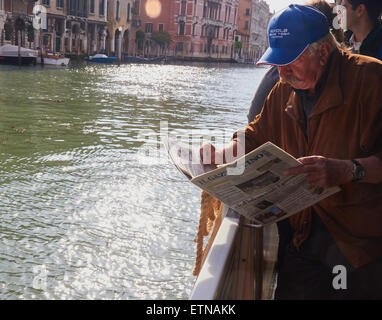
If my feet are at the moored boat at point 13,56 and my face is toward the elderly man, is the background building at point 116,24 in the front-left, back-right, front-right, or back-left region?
back-left

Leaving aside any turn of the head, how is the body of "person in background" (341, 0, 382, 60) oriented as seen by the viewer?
to the viewer's left

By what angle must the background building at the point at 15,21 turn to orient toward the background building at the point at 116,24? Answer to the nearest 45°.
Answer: approximately 135° to its left

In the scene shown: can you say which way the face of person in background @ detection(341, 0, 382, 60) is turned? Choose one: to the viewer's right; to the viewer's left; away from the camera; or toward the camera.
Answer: to the viewer's left

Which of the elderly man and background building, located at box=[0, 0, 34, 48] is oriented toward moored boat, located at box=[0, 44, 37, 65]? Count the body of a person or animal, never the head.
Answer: the background building
